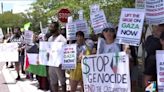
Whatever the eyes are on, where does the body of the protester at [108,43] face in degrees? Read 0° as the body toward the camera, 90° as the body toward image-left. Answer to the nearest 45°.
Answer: approximately 0°

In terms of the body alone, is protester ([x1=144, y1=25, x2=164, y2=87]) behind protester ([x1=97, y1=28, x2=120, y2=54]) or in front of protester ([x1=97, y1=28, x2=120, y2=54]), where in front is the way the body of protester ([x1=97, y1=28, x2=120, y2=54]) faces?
in front

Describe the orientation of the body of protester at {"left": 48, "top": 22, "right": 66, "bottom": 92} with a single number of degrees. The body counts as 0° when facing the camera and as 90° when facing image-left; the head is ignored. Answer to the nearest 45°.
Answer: approximately 45°

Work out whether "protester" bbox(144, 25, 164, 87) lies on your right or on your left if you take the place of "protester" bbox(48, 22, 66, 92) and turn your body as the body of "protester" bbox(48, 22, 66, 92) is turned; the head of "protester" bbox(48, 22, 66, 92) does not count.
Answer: on your left

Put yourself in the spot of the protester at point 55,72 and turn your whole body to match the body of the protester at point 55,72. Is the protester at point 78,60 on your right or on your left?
on your left

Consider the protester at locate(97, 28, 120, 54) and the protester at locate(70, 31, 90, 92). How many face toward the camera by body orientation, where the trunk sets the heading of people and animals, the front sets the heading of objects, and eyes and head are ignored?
2
